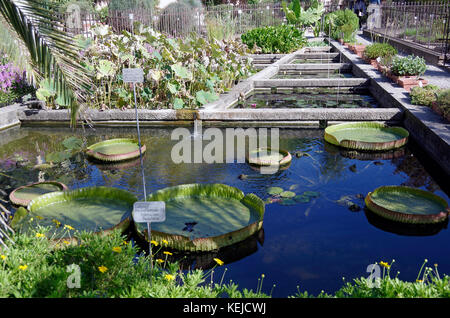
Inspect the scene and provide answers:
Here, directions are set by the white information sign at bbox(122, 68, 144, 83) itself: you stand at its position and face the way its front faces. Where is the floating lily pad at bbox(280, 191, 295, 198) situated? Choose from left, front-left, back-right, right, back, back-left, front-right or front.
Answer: left

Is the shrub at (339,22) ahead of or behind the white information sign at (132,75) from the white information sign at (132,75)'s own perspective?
behind

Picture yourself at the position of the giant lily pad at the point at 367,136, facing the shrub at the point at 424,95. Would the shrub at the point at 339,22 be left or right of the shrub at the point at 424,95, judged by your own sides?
left

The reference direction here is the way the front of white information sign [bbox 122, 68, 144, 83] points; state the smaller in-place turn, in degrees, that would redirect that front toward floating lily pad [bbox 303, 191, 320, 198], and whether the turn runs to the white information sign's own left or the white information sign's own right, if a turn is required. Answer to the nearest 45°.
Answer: approximately 90° to the white information sign's own left

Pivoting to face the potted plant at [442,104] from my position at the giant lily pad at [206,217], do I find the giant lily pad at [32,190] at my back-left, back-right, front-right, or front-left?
back-left

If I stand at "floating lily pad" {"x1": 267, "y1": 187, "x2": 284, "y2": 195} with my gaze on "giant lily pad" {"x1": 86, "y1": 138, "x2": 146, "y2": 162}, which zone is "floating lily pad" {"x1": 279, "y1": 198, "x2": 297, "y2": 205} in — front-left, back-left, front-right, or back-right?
back-left

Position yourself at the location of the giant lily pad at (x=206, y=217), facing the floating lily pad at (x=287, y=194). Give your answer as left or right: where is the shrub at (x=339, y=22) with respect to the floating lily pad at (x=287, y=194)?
left

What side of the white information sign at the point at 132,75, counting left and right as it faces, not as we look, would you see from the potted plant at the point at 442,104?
left

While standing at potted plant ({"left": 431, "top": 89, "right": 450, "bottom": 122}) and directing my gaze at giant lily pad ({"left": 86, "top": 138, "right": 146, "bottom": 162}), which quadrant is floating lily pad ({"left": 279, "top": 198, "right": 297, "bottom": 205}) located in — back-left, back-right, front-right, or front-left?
front-left

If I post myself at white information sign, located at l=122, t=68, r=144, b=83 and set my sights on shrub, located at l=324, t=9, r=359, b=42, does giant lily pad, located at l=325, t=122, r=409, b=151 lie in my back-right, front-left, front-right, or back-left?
front-right

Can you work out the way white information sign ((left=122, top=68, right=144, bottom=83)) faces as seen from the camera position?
facing the viewer

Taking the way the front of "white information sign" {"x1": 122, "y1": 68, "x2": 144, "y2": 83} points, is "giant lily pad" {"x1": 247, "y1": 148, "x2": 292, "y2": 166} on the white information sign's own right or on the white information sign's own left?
on the white information sign's own left

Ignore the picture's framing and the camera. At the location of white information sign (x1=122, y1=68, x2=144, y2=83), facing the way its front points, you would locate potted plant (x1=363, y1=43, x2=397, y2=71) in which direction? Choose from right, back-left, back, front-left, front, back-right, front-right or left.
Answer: back-left
